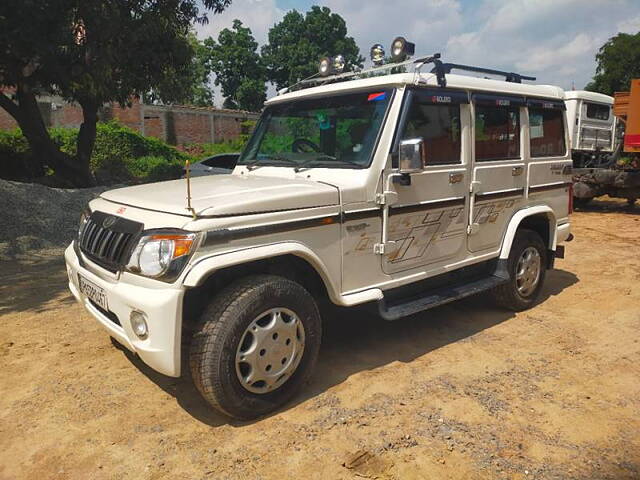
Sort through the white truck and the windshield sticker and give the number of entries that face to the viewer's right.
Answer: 0

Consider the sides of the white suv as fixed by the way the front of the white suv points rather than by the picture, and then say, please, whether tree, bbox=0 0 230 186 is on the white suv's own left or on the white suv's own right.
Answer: on the white suv's own right

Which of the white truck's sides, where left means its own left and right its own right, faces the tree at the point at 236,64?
front

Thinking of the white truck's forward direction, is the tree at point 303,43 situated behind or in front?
in front

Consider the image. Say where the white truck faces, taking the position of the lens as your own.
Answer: facing away from the viewer and to the left of the viewer

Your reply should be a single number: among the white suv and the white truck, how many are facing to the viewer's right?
0

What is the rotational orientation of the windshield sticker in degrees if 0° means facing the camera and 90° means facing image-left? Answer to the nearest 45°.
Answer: approximately 45°

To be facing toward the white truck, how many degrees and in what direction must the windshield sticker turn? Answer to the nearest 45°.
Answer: approximately 180°

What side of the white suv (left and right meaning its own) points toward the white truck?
back

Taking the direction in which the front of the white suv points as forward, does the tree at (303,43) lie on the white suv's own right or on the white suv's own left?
on the white suv's own right

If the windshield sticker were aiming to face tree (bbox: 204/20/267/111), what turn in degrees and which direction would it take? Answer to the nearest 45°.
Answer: approximately 135° to its right
